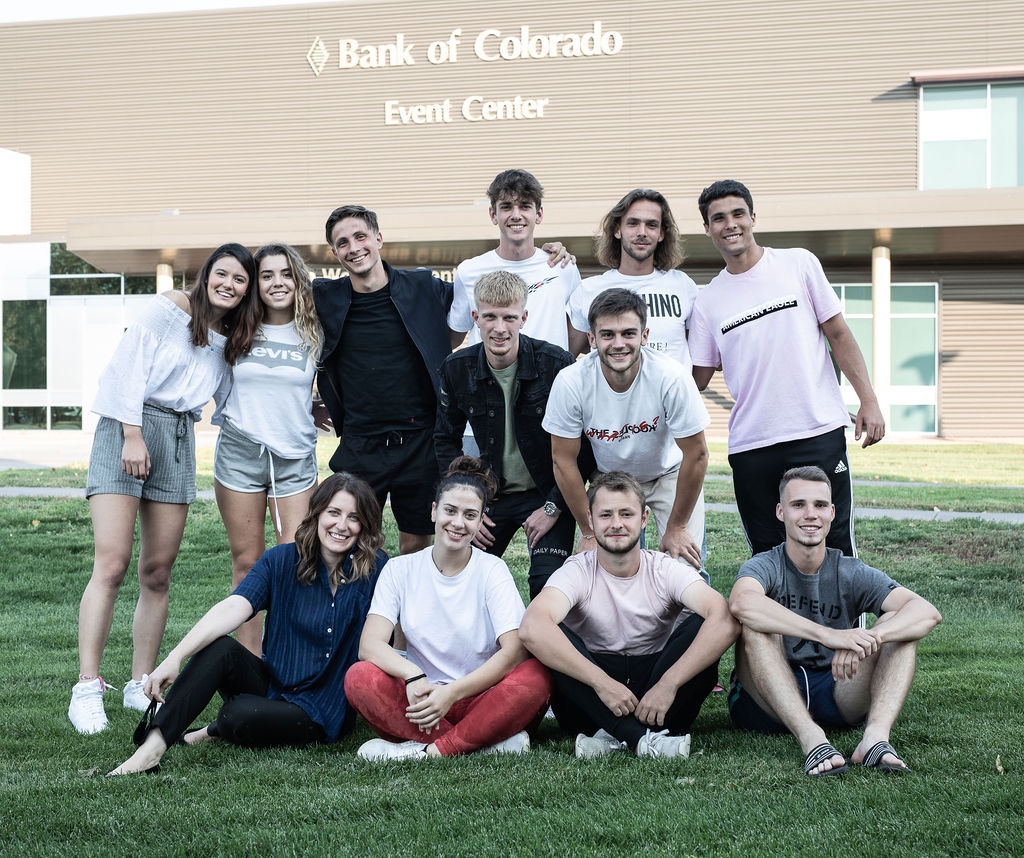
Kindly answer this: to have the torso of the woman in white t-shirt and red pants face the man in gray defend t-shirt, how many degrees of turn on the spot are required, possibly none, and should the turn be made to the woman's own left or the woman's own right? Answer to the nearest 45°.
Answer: approximately 90° to the woman's own left

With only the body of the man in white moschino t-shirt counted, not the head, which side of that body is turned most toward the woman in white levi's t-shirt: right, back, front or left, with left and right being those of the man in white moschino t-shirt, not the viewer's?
right

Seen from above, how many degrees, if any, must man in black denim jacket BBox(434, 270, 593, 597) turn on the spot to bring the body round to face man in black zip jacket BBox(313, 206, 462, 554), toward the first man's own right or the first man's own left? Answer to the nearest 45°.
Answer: approximately 135° to the first man's own right

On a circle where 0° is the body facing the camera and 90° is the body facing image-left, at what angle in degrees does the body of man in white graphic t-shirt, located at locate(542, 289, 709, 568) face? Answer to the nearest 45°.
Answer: approximately 0°

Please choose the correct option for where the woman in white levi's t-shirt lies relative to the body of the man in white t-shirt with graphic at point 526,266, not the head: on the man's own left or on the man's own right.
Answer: on the man's own right
